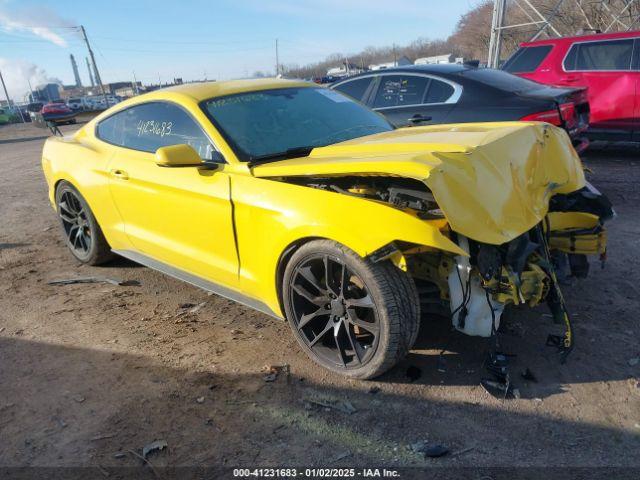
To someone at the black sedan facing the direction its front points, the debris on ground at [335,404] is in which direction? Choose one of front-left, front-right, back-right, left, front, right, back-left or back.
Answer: back-left

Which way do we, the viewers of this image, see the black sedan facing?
facing away from the viewer and to the left of the viewer

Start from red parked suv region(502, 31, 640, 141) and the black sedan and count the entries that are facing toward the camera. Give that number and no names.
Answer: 0

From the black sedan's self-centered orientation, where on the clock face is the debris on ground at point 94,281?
The debris on ground is roughly at 9 o'clock from the black sedan.

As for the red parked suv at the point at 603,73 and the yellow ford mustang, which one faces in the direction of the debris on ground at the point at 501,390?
the yellow ford mustang

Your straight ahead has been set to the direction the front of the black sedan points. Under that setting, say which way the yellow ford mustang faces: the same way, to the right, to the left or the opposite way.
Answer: the opposite way

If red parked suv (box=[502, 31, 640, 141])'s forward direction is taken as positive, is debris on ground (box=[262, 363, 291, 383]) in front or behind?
behind

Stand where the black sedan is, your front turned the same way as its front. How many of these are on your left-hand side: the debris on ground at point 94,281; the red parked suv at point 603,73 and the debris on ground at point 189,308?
2

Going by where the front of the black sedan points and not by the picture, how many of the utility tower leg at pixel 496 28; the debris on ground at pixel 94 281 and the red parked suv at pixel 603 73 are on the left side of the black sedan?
1

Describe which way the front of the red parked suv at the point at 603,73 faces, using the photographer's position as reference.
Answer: facing away from the viewer and to the right of the viewer

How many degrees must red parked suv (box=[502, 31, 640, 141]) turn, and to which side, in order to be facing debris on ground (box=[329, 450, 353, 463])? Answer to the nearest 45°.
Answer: approximately 135° to its right

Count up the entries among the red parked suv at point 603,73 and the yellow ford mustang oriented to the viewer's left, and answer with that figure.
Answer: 0
